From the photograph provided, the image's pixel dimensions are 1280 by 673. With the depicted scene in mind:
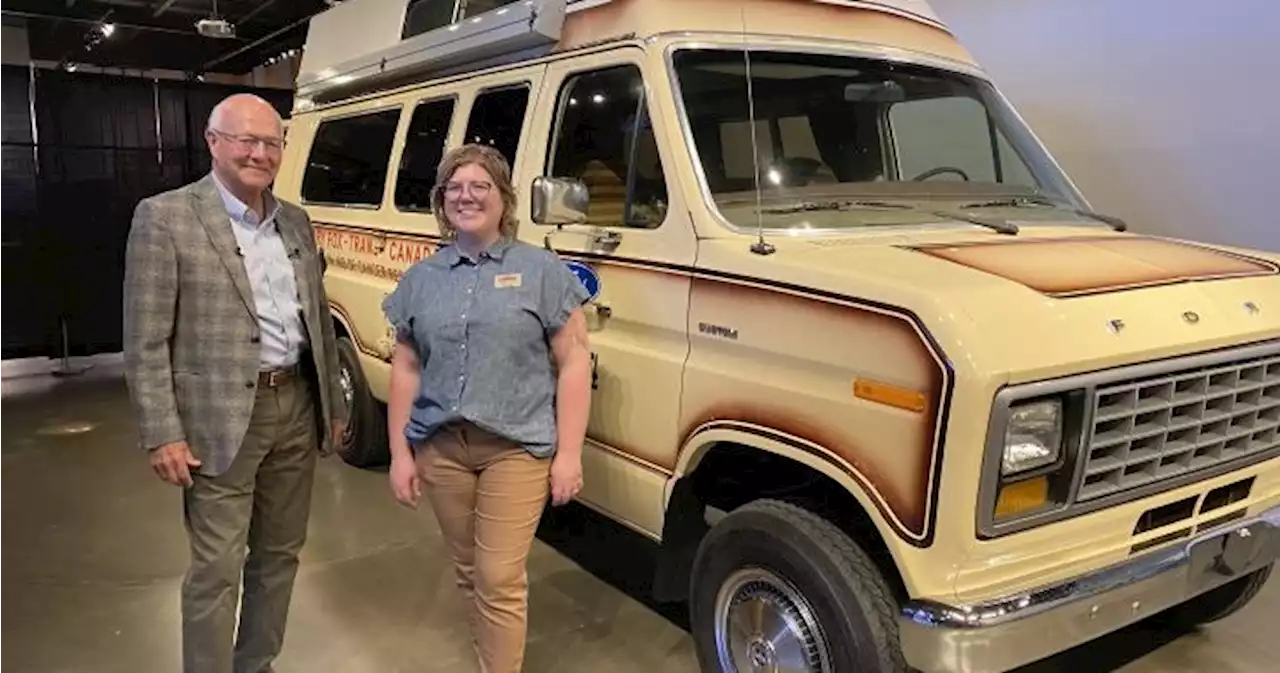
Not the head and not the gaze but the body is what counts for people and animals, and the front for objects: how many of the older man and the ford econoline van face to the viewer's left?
0

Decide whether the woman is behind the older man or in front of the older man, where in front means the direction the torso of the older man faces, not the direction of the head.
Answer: in front

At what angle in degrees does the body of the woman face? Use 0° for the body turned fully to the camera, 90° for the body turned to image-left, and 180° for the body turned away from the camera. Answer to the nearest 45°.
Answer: approximately 0°
